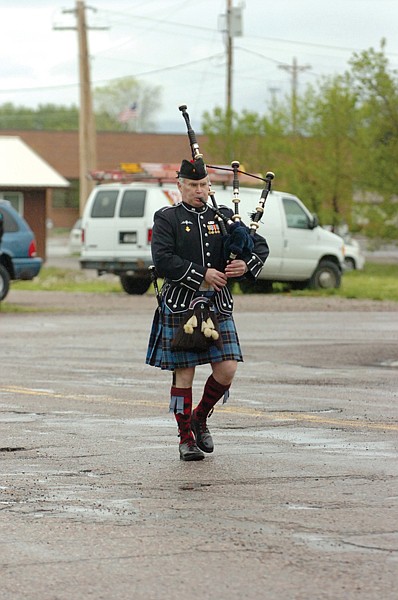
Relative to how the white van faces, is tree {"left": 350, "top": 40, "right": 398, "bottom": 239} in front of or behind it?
in front

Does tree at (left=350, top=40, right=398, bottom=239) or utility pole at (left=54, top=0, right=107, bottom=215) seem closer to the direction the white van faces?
the tree

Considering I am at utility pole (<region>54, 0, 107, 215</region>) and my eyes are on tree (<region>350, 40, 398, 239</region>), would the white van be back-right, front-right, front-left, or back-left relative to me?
front-right

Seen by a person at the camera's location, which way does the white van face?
facing away from the viewer and to the right of the viewer

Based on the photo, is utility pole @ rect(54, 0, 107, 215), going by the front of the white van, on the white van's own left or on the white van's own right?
on the white van's own left

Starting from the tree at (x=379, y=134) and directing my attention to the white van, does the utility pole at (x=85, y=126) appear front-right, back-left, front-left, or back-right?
front-right

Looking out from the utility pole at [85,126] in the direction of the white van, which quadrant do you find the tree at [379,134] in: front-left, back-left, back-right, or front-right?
front-left
